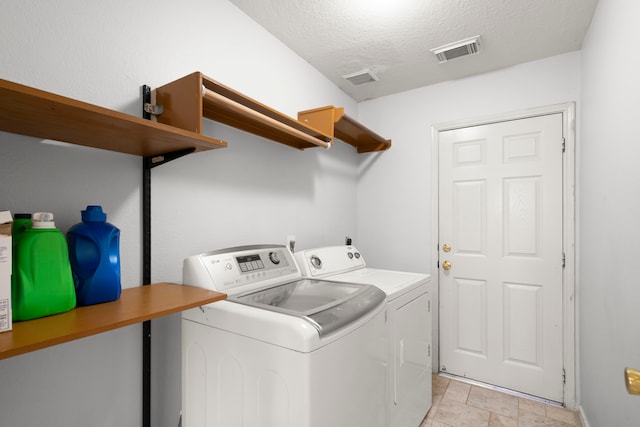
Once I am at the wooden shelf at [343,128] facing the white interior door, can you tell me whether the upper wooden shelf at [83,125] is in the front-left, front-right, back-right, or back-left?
back-right

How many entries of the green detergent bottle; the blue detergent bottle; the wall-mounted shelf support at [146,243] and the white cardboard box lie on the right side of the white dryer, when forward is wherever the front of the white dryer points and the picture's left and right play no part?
4

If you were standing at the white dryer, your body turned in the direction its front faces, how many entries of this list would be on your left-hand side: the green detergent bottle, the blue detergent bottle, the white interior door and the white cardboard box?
1

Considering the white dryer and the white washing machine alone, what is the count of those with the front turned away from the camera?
0

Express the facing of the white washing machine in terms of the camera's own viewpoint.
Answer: facing the viewer and to the right of the viewer

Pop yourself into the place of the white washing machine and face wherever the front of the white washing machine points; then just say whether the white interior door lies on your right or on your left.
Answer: on your left

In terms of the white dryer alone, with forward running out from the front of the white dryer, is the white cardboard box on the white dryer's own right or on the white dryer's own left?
on the white dryer's own right

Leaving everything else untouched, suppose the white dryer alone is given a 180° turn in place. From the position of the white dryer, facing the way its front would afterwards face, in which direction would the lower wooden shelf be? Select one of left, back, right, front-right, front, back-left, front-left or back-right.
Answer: left
